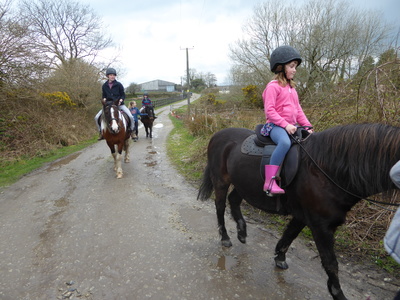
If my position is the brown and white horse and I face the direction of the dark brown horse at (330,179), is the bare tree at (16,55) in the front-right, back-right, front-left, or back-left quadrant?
back-right

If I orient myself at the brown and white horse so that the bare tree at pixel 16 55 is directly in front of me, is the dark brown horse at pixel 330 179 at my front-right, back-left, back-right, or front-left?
back-left

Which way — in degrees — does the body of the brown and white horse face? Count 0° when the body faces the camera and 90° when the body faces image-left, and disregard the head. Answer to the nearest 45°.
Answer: approximately 0°

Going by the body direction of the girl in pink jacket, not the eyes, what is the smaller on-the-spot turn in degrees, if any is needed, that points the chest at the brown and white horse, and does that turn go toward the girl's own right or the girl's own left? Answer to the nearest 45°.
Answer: approximately 180°

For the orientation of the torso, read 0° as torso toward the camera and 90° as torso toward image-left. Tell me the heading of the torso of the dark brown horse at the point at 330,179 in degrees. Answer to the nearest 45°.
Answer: approximately 315°

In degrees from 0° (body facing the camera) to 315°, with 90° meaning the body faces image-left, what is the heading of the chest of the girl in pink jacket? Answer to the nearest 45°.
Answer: approximately 315°

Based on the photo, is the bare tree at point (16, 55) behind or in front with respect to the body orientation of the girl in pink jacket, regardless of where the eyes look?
behind
